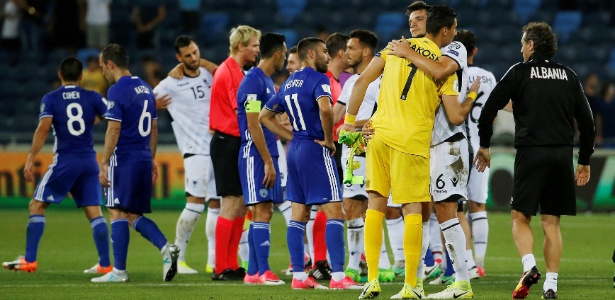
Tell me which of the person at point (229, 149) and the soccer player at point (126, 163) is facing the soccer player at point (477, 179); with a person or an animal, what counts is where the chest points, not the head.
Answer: the person at point (229, 149)

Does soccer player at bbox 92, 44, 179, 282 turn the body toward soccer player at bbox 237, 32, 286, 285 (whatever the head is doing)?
no

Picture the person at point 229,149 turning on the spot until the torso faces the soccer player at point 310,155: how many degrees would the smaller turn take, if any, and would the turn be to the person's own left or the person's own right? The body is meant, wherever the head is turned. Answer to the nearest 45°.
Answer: approximately 45° to the person's own right

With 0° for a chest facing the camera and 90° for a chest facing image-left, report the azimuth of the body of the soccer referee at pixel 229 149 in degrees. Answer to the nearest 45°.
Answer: approximately 270°

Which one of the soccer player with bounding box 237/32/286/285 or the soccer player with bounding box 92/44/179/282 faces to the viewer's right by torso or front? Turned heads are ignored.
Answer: the soccer player with bounding box 237/32/286/285

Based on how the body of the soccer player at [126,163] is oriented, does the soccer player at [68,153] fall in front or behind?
in front

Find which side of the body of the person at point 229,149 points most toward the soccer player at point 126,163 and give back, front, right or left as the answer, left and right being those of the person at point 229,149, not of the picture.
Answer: back

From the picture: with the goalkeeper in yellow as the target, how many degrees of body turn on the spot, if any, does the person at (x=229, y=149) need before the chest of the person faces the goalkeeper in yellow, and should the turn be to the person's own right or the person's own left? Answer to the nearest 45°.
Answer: approximately 45° to the person's own right

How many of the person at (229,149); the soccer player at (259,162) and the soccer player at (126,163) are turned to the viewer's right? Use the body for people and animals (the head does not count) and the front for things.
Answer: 2

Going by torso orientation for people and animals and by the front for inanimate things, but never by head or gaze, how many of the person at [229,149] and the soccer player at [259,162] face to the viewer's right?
2

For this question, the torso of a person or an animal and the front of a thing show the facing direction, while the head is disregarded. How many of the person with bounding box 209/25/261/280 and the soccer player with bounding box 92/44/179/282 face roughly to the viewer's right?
1

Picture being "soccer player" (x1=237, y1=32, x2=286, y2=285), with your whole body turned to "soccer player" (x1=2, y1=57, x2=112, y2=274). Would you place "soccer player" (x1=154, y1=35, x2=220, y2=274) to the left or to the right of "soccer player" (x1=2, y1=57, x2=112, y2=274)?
right

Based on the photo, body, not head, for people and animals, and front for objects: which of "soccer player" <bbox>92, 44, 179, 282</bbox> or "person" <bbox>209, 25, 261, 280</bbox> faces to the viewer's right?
"person" <bbox>209, 25, 261, 280</bbox>

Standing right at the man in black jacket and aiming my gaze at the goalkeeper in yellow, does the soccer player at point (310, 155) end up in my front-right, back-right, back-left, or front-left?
front-right

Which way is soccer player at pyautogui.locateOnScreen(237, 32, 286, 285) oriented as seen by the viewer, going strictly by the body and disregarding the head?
to the viewer's right
